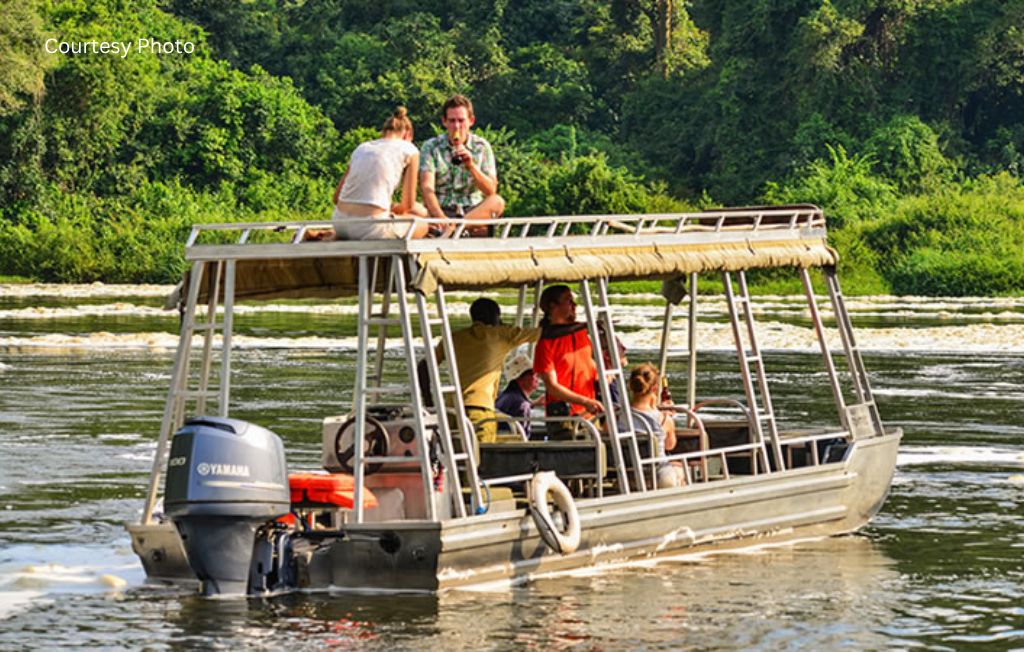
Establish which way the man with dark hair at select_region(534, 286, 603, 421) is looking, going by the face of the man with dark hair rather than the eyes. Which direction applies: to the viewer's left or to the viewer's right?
to the viewer's right

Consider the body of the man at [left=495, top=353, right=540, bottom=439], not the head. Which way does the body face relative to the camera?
to the viewer's right

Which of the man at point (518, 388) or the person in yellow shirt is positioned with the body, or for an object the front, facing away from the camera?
the person in yellow shirt

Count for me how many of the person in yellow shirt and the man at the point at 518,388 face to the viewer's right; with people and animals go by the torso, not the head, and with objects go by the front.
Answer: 1

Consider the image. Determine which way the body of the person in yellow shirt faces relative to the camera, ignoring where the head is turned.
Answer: away from the camera

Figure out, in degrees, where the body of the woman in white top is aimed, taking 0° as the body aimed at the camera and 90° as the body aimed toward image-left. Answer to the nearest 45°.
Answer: approximately 225°

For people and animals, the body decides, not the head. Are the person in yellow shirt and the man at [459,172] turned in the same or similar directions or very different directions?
very different directions
